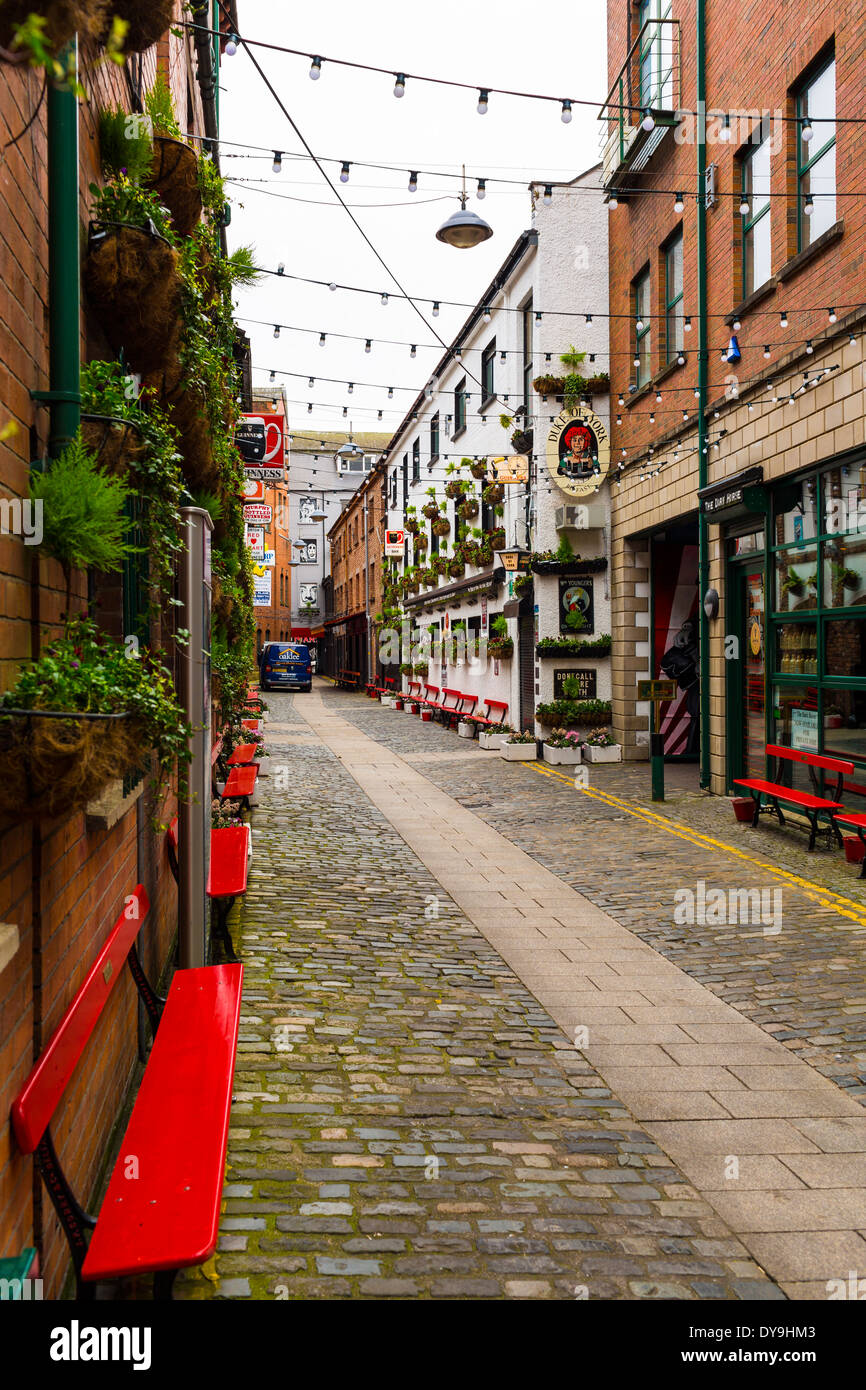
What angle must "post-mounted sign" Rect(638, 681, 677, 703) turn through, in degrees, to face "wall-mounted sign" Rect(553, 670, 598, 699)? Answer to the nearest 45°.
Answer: approximately 180°

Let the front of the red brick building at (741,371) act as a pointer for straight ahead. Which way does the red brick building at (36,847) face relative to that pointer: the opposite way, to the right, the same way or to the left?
the opposite way

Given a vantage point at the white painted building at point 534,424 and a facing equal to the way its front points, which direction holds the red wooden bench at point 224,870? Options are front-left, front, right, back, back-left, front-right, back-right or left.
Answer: left

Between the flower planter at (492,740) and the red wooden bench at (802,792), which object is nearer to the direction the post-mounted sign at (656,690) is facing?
the red wooden bench

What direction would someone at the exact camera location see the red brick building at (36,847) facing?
facing to the right of the viewer

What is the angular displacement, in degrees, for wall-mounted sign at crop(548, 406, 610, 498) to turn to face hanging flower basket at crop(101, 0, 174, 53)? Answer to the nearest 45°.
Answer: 0° — it already faces it

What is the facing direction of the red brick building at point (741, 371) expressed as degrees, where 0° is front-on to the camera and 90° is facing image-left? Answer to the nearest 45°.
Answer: approximately 45°
